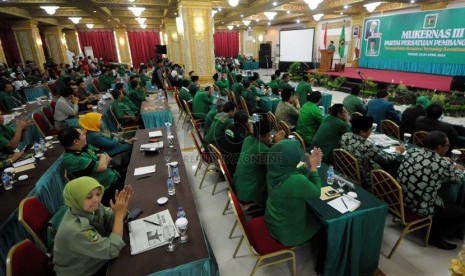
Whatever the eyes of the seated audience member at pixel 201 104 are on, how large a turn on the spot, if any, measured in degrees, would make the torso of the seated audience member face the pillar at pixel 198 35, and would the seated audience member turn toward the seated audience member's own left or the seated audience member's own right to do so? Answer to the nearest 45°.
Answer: approximately 45° to the seated audience member's own left

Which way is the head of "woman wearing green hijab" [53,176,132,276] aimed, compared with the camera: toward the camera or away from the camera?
toward the camera

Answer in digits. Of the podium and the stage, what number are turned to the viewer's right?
0

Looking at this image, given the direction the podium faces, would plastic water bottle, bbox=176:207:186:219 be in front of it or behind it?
in front

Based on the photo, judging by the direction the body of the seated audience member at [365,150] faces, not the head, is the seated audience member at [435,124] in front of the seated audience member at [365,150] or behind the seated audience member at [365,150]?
in front

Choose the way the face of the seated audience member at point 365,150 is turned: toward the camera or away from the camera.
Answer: away from the camera

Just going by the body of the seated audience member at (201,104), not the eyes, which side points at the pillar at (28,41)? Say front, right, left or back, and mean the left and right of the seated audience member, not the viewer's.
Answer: left

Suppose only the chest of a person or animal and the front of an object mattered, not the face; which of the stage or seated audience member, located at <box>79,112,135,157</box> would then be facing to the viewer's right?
the seated audience member

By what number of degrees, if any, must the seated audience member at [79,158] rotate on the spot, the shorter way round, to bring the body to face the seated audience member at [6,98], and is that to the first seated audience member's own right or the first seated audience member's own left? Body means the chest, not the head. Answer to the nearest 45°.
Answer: approximately 90° to the first seated audience member's own left

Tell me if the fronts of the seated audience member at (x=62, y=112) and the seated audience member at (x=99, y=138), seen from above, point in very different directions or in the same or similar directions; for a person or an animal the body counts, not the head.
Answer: same or similar directions

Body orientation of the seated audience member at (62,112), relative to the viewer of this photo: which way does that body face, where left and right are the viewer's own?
facing to the right of the viewer

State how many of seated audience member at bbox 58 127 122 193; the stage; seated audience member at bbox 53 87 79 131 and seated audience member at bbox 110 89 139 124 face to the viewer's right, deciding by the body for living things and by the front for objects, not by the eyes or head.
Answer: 3

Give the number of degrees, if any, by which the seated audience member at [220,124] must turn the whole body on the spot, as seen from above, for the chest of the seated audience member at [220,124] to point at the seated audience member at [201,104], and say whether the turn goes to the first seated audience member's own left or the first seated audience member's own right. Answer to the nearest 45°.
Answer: approximately 45° to the first seated audience member's own left

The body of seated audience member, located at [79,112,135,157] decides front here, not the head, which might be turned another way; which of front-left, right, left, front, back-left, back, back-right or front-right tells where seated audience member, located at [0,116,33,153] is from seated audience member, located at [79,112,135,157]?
back-left

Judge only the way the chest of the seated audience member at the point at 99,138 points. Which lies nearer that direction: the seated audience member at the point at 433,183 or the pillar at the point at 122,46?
the seated audience member

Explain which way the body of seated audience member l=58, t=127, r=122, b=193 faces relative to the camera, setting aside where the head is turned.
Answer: to the viewer's right
